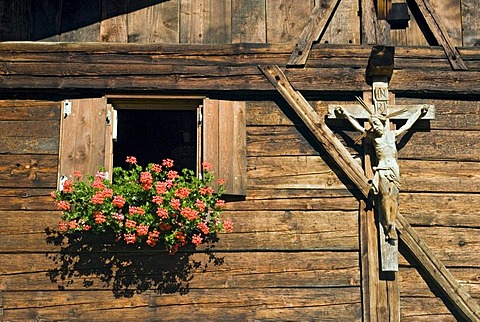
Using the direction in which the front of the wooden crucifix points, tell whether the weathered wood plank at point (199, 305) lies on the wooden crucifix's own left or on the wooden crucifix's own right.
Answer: on the wooden crucifix's own right

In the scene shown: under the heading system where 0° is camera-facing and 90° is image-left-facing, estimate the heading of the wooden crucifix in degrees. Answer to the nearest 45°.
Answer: approximately 0°

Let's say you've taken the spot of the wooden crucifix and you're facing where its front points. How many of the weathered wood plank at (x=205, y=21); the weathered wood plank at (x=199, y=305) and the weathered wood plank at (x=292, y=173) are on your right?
3

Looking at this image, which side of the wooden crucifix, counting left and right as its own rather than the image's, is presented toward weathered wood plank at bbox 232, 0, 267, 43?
right

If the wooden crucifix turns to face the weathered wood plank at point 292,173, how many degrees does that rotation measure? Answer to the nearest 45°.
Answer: approximately 90° to its right
